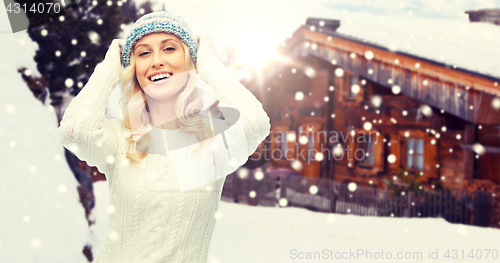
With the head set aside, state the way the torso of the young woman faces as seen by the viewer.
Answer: toward the camera

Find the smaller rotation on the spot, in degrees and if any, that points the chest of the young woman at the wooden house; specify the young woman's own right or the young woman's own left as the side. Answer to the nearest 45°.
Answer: approximately 135° to the young woman's own left
